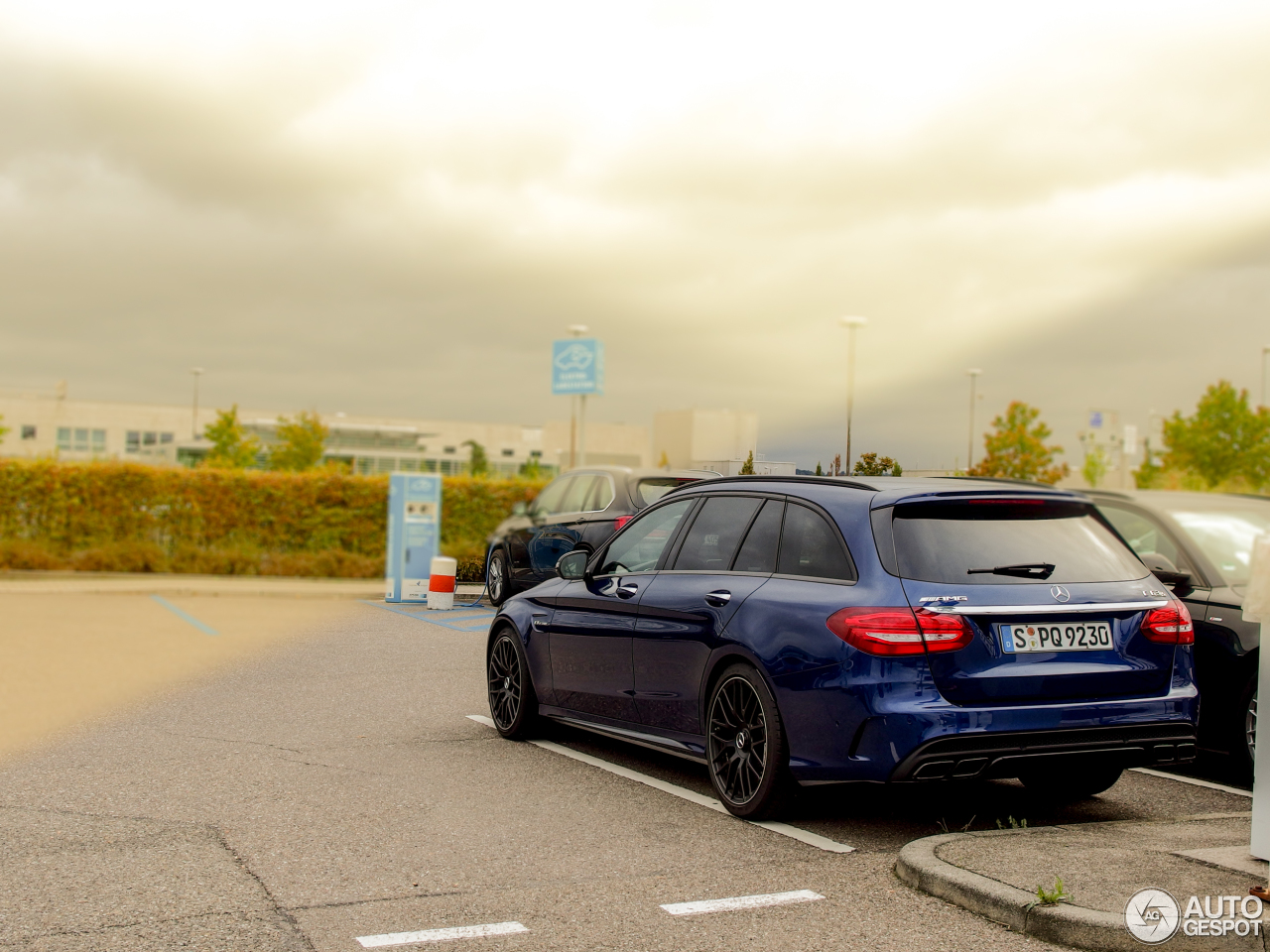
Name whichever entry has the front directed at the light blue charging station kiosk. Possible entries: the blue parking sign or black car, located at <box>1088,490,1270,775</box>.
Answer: the blue parking sign

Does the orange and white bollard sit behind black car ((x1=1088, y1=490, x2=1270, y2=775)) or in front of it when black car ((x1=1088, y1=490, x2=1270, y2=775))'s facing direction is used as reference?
behind

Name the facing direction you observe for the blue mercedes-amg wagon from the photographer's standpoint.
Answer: facing away from the viewer and to the left of the viewer

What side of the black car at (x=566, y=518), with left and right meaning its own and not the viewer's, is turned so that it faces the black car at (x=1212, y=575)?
back

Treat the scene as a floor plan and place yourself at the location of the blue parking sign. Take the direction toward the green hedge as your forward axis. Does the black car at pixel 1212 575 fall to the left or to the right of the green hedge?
left

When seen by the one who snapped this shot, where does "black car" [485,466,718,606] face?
facing away from the viewer and to the left of the viewer

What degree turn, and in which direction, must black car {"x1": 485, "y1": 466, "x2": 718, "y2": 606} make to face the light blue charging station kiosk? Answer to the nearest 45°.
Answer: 0° — it already faces it

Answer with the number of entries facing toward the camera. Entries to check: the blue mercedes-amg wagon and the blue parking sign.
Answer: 1
